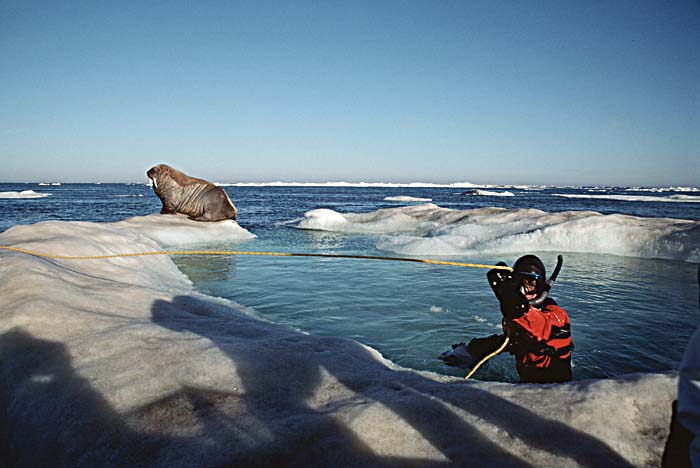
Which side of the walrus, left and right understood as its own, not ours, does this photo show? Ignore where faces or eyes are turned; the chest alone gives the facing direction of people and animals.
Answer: left

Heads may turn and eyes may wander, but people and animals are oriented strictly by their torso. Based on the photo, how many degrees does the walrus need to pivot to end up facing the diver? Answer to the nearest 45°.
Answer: approximately 90° to its left

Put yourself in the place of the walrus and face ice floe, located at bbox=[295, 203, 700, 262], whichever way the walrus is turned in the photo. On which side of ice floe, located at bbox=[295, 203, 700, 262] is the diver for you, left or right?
right

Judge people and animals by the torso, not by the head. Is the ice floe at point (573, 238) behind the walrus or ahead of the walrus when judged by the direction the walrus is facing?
behind
